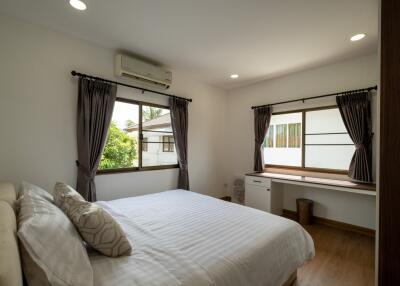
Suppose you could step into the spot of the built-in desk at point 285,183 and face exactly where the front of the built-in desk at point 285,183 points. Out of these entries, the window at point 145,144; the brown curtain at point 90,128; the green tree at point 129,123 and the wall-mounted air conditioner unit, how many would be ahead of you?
4

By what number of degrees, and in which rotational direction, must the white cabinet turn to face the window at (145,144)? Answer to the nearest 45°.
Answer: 0° — it already faces it

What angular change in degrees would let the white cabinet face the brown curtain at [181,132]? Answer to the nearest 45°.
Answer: approximately 45° to its right

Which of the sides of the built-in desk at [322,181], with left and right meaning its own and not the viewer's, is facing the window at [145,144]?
front

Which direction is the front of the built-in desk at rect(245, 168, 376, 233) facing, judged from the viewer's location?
facing the viewer and to the left of the viewer

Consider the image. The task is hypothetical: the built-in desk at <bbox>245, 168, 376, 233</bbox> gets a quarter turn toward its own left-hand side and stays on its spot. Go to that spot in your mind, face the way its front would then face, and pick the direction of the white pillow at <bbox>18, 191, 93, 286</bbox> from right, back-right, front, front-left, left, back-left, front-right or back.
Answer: front-right

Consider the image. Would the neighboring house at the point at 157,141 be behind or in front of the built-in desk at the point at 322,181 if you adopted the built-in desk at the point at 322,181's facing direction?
in front

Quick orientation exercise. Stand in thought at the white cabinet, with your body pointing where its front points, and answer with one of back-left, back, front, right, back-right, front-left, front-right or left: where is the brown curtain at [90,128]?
front

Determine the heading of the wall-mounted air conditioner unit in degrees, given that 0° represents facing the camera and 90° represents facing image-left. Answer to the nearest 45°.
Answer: approximately 315°
